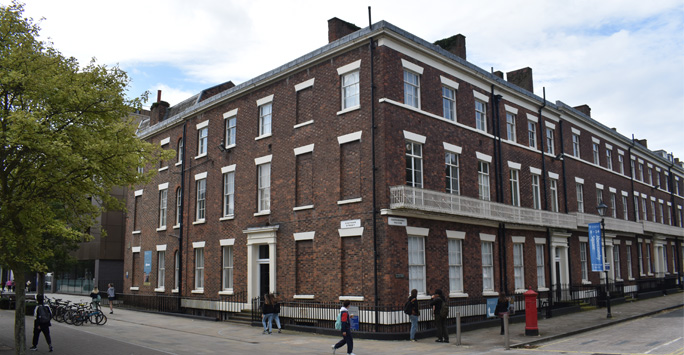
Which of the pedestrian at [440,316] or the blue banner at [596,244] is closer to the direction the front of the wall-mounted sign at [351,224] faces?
the pedestrian

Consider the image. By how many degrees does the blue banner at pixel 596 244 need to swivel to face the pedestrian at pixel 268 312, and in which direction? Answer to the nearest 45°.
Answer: approximately 45° to its right

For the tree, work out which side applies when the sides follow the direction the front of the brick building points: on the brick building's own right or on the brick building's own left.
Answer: on the brick building's own right

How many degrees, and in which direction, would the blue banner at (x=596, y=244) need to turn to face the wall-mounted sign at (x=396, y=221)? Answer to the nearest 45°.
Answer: approximately 45° to its right

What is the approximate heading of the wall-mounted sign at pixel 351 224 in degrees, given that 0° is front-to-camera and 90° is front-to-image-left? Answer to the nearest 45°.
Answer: approximately 45°

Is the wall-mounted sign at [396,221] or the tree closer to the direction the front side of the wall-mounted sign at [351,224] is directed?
the tree

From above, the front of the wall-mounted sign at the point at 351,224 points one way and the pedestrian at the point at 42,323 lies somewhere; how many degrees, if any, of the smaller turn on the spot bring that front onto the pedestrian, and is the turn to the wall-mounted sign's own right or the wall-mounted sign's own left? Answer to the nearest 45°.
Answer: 0° — it already faces them
